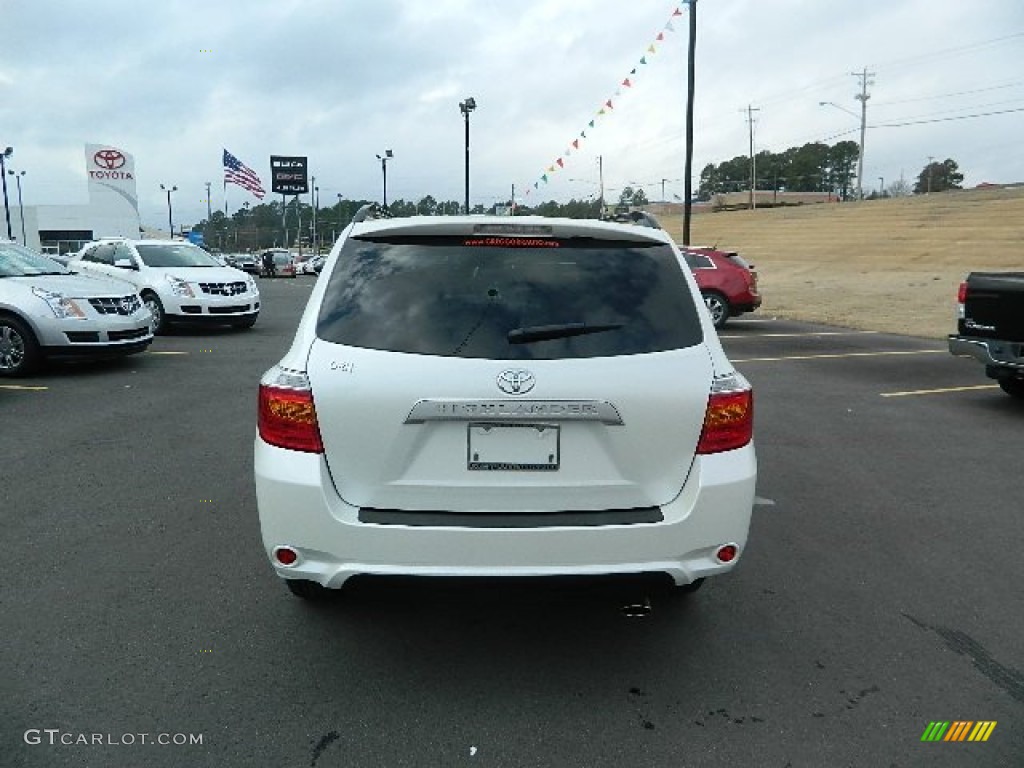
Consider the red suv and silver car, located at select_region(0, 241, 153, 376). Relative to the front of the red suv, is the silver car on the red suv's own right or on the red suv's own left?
on the red suv's own left

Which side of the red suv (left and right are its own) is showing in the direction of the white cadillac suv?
left

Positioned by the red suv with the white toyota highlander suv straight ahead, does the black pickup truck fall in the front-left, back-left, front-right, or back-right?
front-left

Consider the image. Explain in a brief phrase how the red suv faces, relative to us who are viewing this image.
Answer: facing away from the viewer and to the left of the viewer

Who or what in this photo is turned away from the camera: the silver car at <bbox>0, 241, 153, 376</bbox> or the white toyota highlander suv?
the white toyota highlander suv

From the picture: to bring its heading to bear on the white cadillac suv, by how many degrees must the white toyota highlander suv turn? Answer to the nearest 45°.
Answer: approximately 45° to its left

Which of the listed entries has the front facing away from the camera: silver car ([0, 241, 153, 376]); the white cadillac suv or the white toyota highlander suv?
the white toyota highlander suv

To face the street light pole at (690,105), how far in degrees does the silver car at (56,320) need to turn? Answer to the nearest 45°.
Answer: approximately 90° to its left

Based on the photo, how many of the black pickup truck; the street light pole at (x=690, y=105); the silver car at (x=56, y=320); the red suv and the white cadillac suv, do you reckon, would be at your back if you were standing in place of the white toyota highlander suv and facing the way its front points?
0

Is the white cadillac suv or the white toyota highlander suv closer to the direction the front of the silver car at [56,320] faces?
the white toyota highlander suv

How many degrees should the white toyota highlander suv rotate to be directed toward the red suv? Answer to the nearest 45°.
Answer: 0° — it already faces it

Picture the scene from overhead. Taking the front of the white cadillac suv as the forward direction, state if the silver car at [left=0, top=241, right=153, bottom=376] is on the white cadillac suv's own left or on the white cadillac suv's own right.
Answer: on the white cadillac suv's own right

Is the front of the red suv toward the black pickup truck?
no

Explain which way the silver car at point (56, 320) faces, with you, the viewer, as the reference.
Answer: facing the viewer and to the right of the viewer

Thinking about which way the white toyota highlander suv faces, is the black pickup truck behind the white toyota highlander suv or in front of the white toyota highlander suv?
in front

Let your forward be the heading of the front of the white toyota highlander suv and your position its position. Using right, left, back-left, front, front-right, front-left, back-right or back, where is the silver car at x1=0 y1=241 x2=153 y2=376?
front-left

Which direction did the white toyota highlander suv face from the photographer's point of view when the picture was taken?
facing away from the viewer

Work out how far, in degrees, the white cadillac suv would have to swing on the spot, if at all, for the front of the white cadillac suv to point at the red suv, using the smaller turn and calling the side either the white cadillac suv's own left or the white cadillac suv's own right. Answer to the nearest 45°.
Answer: approximately 45° to the white cadillac suv's own left

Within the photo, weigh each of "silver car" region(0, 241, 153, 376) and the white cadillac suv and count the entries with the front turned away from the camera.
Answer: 0

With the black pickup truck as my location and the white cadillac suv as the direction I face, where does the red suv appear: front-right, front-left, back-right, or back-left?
front-right

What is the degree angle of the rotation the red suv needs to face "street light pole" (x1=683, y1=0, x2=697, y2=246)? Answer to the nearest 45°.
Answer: approximately 45° to its right
